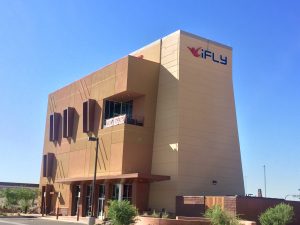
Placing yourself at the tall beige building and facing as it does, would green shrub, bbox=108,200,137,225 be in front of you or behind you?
in front

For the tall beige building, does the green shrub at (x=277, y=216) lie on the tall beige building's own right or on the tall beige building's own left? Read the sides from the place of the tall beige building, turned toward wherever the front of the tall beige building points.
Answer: on the tall beige building's own left

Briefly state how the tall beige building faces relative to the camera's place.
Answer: facing the viewer and to the left of the viewer

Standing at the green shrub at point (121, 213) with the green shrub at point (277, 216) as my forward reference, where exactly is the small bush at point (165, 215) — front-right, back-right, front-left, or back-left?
front-left

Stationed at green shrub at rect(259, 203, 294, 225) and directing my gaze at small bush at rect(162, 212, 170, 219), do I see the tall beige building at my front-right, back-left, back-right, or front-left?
front-right

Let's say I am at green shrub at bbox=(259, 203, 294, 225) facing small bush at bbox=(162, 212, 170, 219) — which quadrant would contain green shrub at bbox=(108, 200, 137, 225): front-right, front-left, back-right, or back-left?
front-left
